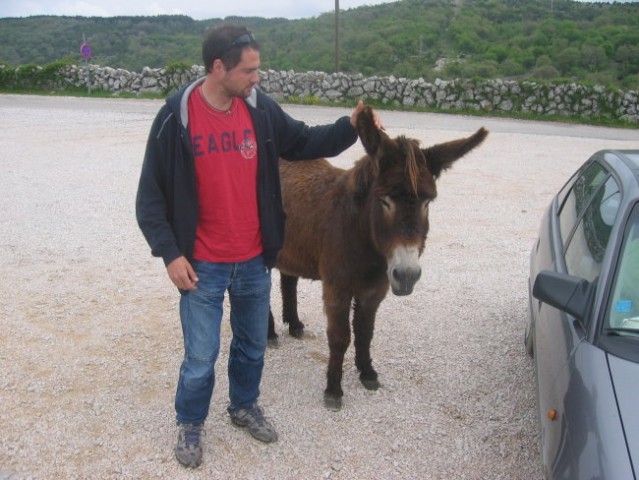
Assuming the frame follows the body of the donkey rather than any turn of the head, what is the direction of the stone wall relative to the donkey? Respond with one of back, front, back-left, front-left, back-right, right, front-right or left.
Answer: back-left

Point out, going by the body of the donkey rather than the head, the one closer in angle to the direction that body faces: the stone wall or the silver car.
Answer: the silver car

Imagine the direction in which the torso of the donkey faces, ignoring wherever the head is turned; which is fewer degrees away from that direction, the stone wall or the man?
the man

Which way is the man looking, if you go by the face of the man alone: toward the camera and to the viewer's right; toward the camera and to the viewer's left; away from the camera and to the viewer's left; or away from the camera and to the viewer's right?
toward the camera and to the viewer's right

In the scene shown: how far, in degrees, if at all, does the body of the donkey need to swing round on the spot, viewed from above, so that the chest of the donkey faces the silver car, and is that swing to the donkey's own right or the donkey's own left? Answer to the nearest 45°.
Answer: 0° — it already faces it

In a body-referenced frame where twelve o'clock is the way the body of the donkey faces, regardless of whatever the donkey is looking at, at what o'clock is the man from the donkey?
The man is roughly at 3 o'clock from the donkey.

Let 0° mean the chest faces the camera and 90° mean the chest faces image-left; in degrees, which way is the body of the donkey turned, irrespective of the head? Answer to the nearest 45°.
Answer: approximately 315°
